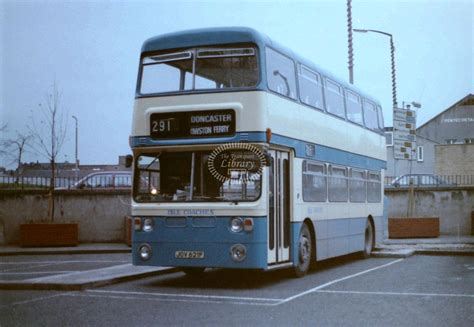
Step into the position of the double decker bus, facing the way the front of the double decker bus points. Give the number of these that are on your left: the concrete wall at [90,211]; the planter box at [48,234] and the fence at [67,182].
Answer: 0

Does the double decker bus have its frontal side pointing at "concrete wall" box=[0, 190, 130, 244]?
no

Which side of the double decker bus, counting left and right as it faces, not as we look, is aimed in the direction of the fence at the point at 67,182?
right

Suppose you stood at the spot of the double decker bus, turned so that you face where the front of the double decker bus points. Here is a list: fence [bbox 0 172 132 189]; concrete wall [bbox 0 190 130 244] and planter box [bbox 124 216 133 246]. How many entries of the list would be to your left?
0

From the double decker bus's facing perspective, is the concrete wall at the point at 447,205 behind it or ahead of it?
behind

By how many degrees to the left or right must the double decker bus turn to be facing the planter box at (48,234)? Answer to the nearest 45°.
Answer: approximately 90° to its right

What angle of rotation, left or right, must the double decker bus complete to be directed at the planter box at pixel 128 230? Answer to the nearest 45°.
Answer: approximately 135° to its right

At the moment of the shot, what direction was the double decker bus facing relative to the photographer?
facing the viewer and to the left of the viewer

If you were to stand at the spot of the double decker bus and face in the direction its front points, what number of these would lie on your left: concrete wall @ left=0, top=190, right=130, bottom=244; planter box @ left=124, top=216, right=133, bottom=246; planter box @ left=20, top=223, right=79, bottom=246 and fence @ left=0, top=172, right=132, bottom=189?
0

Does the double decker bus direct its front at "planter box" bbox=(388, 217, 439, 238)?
no
